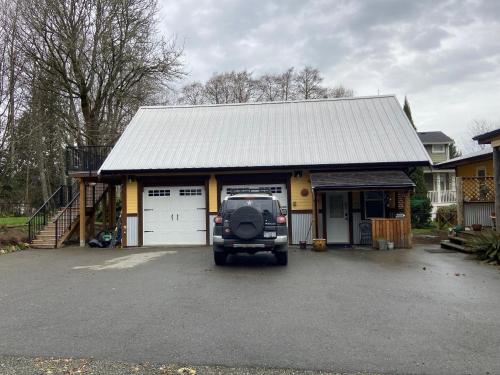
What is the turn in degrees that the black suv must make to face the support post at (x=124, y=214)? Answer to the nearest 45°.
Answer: approximately 45° to its left

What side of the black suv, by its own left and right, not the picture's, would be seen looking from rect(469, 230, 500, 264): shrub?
right

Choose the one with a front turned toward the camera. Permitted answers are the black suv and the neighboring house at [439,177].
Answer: the neighboring house

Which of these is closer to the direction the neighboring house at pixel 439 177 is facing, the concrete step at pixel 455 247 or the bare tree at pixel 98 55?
the concrete step

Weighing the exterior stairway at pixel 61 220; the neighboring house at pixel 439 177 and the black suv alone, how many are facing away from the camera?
1

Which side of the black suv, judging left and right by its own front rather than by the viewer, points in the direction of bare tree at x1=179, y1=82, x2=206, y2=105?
front

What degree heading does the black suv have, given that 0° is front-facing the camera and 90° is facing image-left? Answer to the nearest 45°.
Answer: approximately 180°

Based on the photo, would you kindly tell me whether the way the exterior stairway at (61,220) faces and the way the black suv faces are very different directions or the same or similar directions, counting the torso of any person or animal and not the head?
very different directions

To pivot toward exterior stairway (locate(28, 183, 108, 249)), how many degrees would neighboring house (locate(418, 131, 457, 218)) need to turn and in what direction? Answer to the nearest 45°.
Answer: approximately 45° to its right

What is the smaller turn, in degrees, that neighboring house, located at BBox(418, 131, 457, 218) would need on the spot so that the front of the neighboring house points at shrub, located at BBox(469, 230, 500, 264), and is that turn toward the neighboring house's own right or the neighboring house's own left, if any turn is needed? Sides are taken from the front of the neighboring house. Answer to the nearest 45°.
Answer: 0° — it already faces it

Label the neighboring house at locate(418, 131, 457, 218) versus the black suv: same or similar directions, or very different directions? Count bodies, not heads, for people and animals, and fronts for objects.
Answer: very different directions

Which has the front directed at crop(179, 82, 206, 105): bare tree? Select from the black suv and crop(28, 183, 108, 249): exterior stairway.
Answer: the black suv

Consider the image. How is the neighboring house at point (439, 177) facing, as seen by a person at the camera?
facing the viewer

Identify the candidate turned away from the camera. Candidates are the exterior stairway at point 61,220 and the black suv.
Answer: the black suv

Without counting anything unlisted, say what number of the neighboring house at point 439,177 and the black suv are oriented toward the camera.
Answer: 1

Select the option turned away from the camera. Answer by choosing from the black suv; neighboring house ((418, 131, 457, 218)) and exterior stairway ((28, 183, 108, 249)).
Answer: the black suv

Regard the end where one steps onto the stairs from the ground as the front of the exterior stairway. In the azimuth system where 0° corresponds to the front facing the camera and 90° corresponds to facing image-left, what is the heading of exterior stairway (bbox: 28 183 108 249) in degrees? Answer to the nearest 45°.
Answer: approximately 45°
